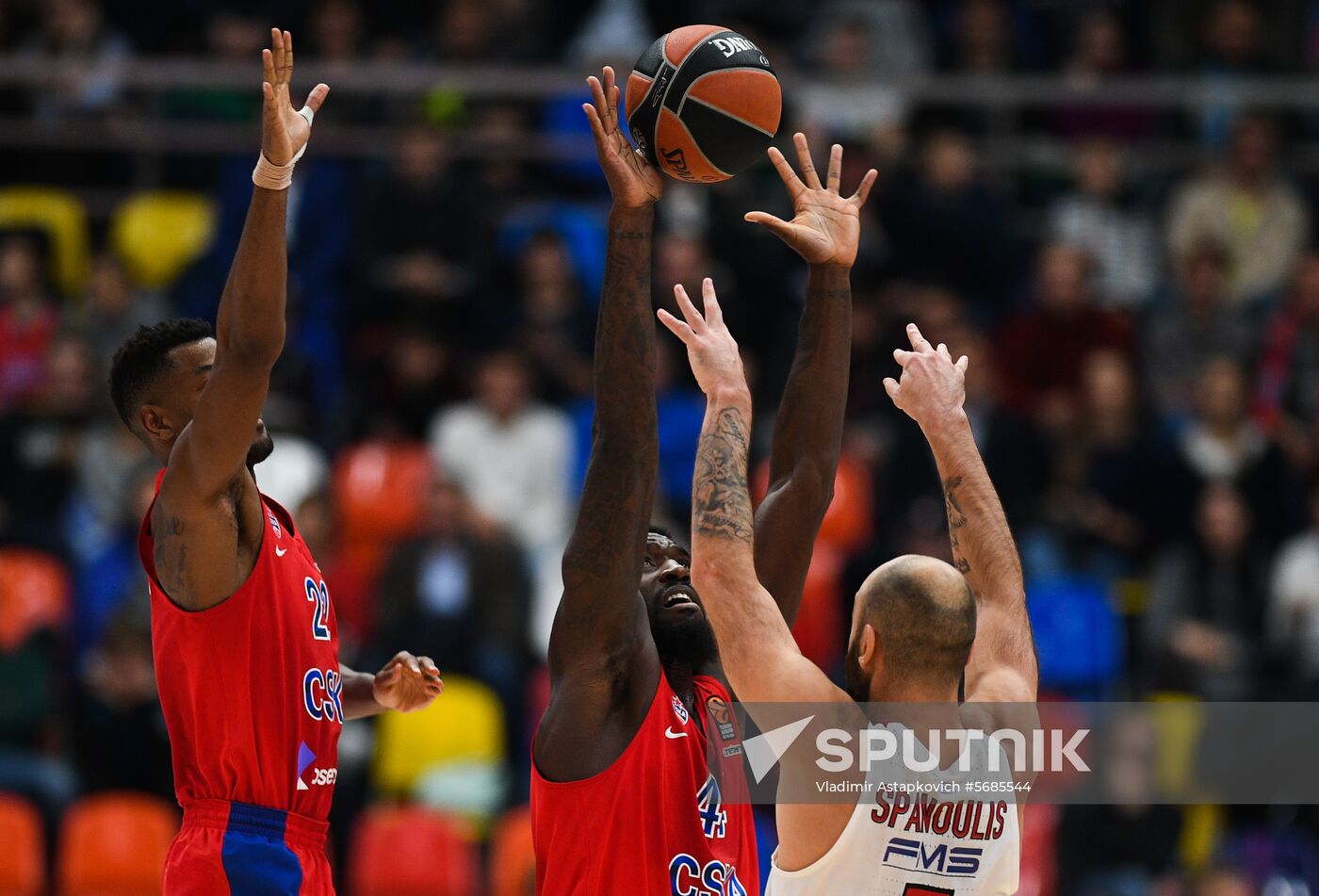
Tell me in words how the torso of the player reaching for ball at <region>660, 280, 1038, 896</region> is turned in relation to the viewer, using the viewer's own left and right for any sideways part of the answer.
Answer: facing away from the viewer and to the left of the viewer

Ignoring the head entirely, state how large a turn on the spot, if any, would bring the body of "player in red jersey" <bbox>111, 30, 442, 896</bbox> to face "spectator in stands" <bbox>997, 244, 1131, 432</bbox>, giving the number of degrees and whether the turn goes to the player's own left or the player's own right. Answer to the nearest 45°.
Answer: approximately 45° to the player's own left

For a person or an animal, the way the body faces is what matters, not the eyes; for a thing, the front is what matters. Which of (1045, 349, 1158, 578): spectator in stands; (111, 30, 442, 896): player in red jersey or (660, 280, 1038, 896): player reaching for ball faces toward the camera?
the spectator in stands

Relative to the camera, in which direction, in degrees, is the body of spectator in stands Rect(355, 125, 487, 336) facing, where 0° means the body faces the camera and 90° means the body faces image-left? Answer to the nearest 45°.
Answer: approximately 0°

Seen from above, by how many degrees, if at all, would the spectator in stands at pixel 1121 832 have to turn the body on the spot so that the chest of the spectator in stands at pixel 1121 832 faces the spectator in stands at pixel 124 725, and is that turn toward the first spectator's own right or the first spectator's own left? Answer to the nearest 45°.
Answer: approximately 90° to the first spectator's own right

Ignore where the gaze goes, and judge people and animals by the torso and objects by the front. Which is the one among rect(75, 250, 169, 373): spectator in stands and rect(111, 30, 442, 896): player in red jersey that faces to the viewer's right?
the player in red jersey

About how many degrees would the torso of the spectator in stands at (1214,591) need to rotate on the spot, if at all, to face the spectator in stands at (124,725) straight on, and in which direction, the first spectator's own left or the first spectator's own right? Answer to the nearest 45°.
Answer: approximately 90° to the first spectator's own right

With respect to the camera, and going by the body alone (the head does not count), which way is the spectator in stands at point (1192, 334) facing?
toward the camera

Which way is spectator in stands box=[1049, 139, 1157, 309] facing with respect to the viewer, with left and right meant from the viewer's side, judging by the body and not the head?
facing the viewer

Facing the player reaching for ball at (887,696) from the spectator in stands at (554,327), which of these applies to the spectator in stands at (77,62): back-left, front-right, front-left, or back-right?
back-right

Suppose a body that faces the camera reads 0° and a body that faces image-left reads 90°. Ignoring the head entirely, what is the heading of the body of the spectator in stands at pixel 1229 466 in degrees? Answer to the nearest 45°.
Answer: approximately 0°

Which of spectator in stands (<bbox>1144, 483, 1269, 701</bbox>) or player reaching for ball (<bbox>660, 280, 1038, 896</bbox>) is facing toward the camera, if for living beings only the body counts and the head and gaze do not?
the spectator in stands

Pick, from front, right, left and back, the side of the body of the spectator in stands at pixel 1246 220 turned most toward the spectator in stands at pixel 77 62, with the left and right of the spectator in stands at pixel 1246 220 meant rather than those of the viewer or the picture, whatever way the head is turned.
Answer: right
